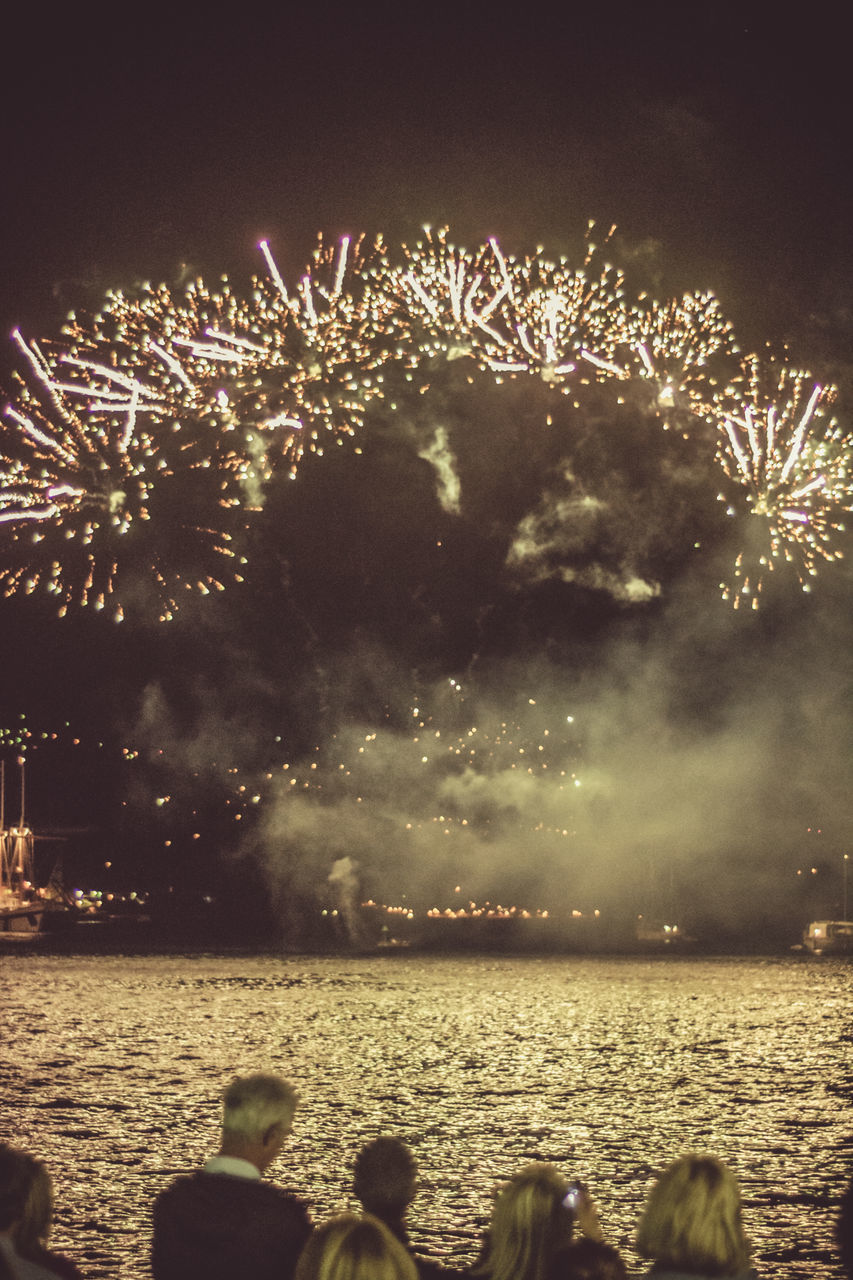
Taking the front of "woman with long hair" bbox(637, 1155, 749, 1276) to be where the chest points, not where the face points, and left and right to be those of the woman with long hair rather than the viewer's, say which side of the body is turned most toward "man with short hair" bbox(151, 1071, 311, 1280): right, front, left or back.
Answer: left

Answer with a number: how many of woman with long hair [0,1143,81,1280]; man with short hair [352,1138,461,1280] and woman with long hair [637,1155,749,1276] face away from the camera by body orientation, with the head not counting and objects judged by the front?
3

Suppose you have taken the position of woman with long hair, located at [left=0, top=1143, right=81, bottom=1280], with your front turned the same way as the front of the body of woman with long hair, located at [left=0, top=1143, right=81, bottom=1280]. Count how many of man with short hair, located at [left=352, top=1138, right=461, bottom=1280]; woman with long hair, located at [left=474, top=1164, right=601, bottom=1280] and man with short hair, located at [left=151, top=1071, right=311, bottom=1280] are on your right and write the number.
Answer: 3

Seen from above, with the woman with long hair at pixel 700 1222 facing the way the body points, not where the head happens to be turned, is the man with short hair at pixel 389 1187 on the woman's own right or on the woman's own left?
on the woman's own left

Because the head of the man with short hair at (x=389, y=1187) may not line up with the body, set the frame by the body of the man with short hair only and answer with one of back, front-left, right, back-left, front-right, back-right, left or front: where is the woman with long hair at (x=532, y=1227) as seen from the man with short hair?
back-right

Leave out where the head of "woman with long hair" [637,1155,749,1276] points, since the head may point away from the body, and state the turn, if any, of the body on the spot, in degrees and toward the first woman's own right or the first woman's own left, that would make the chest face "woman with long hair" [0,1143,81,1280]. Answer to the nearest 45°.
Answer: approximately 90° to the first woman's own left

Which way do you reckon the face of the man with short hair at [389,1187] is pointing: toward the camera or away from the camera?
away from the camera

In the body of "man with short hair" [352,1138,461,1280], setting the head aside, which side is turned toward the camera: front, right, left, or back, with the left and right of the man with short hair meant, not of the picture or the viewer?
back

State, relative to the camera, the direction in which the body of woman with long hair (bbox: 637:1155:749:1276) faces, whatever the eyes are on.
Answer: away from the camera

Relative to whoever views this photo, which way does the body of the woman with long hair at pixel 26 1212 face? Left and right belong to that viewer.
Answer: facing away from the viewer

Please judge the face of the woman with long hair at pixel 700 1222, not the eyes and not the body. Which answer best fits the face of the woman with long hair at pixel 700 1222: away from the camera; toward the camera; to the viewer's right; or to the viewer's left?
away from the camera

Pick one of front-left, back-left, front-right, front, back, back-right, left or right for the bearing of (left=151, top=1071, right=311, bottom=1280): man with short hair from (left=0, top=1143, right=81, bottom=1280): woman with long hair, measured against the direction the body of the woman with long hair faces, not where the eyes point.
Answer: right
